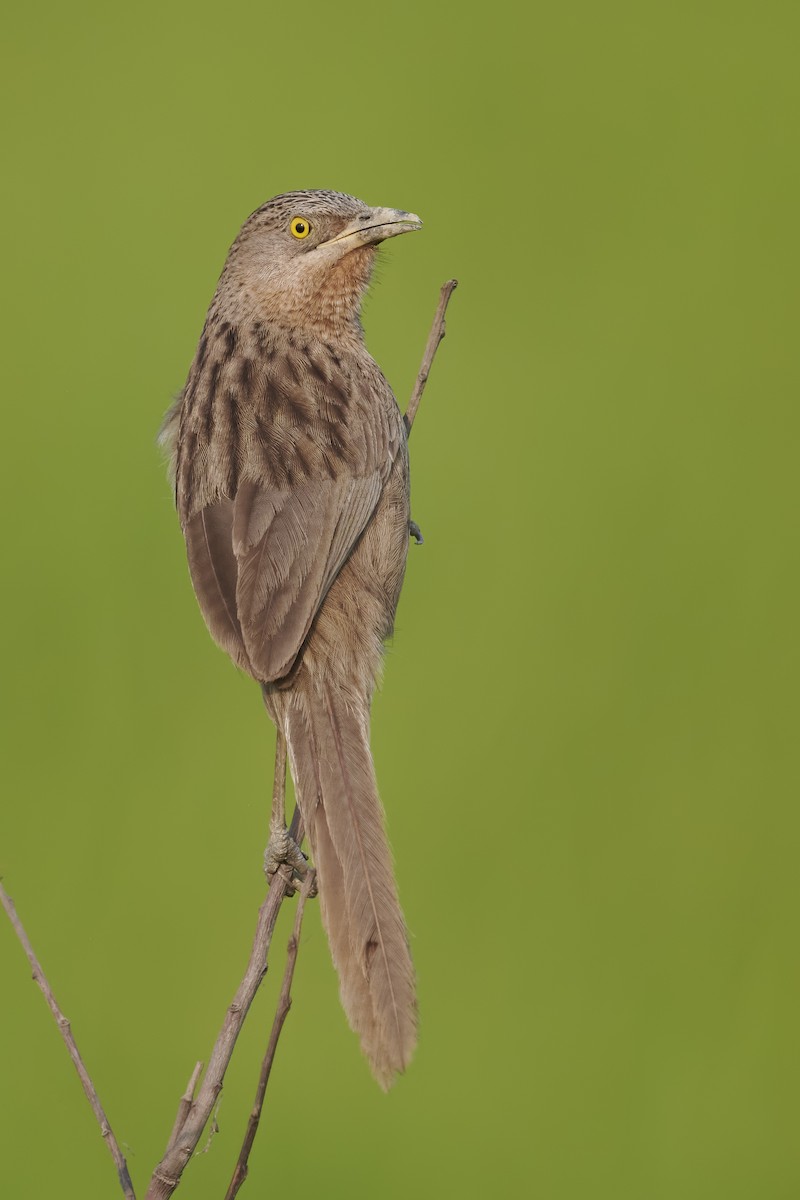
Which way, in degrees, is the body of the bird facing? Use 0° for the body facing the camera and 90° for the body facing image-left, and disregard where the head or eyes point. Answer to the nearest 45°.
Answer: approximately 225°
